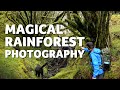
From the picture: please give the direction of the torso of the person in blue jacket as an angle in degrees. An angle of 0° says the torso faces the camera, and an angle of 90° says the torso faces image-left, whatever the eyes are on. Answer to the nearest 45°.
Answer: approximately 90°
